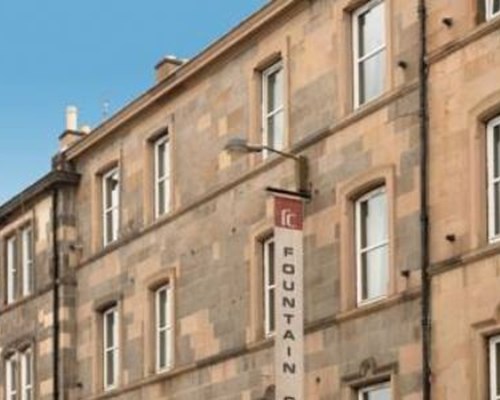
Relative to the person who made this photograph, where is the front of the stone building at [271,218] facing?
facing the viewer and to the left of the viewer
